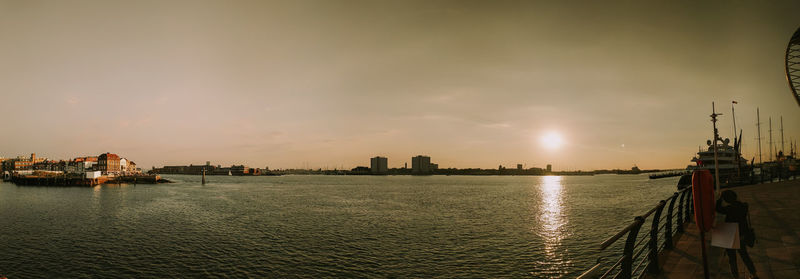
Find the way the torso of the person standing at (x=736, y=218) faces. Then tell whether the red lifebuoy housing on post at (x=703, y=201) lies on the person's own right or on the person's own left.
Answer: on the person's own left

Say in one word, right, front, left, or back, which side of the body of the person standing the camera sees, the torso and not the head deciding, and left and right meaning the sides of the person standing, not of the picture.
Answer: left
